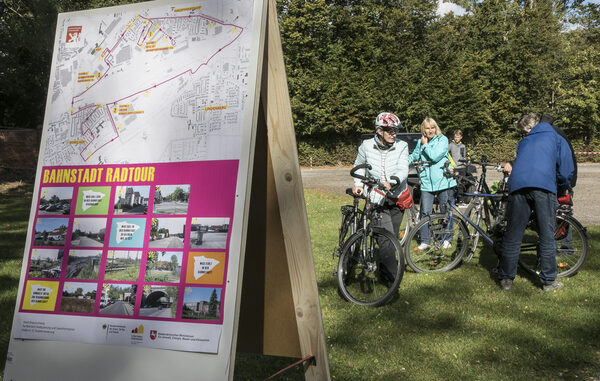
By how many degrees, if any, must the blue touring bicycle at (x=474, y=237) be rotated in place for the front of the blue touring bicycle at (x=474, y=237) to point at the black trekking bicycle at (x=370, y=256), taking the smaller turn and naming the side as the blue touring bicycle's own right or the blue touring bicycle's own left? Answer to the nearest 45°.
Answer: approximately 45° to the blue touring bicycle's own left

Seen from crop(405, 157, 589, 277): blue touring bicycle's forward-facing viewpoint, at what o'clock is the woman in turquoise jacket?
The woman in turquoise jacket is roughly at 2 o'clock from the blue touring bicycle.

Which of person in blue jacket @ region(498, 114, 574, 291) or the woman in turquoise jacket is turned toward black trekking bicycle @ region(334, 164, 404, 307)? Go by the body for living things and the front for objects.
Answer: the woman in turquoise jacket

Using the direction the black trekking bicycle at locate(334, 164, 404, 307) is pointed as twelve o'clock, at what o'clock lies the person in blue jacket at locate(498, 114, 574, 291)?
The person in blue jacket is roughly at 10 o'clock from the black trekking bicycle.

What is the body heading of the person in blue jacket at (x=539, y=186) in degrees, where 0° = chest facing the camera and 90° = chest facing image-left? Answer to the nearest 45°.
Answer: approximately 180°

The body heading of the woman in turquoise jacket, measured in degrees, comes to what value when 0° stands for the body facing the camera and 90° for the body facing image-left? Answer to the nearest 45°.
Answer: approximately 0°

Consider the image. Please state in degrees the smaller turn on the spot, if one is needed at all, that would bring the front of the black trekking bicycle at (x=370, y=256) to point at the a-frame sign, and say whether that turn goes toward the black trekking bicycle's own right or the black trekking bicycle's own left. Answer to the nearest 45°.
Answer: approximately 45° to the black trekking bicycle's own right

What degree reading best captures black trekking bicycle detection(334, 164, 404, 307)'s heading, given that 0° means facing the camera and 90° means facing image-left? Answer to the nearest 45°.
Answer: approximately 315°

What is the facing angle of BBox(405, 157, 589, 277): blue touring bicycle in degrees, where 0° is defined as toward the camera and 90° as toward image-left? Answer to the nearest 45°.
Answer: approximately 90°

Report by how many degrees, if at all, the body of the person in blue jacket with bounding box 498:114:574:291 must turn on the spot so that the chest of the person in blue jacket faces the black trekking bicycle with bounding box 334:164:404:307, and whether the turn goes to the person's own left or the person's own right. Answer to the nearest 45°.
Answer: approximately 135° to the person's own left
